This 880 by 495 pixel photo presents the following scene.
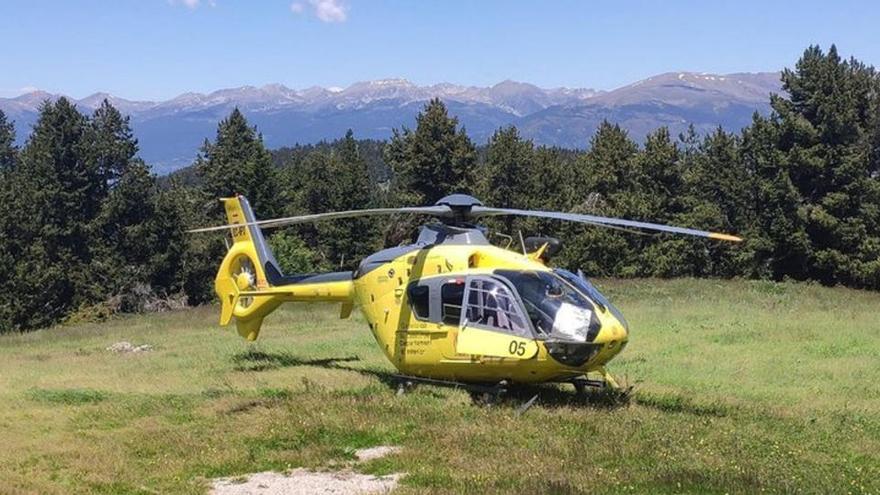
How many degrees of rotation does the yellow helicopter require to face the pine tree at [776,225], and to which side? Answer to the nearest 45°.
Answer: approximately 90° to its left

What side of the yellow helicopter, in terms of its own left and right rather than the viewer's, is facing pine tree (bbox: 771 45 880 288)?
left

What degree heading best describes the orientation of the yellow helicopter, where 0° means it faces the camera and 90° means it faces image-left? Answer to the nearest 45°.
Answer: approximately 315°

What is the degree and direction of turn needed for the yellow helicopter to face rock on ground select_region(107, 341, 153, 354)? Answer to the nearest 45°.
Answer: approximately 180°
